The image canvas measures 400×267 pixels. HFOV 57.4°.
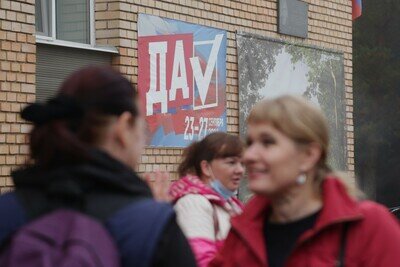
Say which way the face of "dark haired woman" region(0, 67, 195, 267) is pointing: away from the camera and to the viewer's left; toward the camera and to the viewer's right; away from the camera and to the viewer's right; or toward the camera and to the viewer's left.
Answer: away from the camera and to the viewer's right

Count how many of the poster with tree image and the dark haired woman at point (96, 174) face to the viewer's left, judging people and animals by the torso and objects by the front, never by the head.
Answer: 0

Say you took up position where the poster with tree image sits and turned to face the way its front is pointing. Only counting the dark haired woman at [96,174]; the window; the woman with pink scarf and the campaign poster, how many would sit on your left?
0

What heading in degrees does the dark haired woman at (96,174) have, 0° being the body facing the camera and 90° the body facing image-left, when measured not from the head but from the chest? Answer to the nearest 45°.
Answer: approximately 225°

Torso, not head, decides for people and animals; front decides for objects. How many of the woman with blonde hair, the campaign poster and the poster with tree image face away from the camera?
0

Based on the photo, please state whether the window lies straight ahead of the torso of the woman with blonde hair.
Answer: no

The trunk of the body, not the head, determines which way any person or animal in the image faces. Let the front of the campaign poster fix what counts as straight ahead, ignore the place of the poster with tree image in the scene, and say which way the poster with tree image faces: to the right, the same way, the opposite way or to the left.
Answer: the same way

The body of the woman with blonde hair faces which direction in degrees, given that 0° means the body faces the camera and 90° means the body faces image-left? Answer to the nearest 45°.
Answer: approximately 45°

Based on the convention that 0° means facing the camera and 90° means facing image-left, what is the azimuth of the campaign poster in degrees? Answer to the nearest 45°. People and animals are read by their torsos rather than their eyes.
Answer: approximately 315°

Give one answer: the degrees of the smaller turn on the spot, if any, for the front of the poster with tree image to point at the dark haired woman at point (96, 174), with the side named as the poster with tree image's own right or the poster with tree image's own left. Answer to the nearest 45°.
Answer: approximately 45° to the poster with tree image's own right

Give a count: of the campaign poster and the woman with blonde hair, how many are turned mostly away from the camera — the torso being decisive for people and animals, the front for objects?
0

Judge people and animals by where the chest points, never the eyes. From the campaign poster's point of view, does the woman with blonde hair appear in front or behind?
in front

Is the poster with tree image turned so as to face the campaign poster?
no

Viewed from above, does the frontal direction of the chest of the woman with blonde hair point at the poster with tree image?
no
